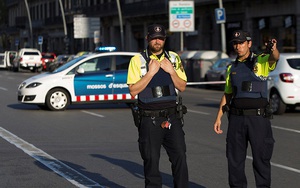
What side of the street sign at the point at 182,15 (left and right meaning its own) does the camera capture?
front

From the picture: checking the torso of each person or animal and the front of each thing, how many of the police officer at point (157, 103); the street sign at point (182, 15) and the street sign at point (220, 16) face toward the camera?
3

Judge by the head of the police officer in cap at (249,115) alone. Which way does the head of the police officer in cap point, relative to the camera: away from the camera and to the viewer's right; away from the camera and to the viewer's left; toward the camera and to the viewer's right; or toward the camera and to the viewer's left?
toward the camera and to the viewer's left

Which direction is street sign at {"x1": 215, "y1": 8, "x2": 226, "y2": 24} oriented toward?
toward the camera

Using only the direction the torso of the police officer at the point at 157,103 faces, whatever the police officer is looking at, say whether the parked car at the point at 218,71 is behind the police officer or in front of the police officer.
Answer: behind

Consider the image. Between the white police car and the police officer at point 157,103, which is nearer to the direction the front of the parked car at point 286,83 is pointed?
the white police car

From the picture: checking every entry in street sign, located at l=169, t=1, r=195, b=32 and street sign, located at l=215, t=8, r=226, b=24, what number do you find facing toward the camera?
2

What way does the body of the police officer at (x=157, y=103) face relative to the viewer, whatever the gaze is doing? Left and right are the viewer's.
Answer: facing the viewer

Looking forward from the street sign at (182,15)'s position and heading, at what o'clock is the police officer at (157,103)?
The police officer is roughly at 12 o'clock from the street sign.

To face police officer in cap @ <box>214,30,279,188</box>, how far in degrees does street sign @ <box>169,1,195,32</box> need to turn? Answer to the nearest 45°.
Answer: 0° — it already faces them

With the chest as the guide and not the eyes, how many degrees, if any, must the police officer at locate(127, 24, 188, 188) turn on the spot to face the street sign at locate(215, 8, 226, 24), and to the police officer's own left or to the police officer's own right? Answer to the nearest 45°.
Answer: approximately 180°

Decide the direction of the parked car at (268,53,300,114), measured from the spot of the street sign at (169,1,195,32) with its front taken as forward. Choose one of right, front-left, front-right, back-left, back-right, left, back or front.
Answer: front

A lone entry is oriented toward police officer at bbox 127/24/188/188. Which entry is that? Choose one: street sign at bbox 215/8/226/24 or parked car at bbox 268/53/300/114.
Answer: the street sign

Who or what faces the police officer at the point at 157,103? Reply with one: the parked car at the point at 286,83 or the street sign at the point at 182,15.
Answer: the street sign
